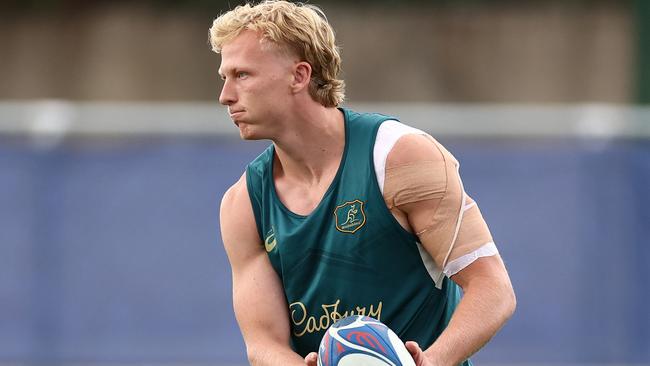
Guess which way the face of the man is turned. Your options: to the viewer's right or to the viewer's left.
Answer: to the viewer's left

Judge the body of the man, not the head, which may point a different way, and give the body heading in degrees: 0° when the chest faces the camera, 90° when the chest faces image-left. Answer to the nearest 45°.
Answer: approximately 45°
